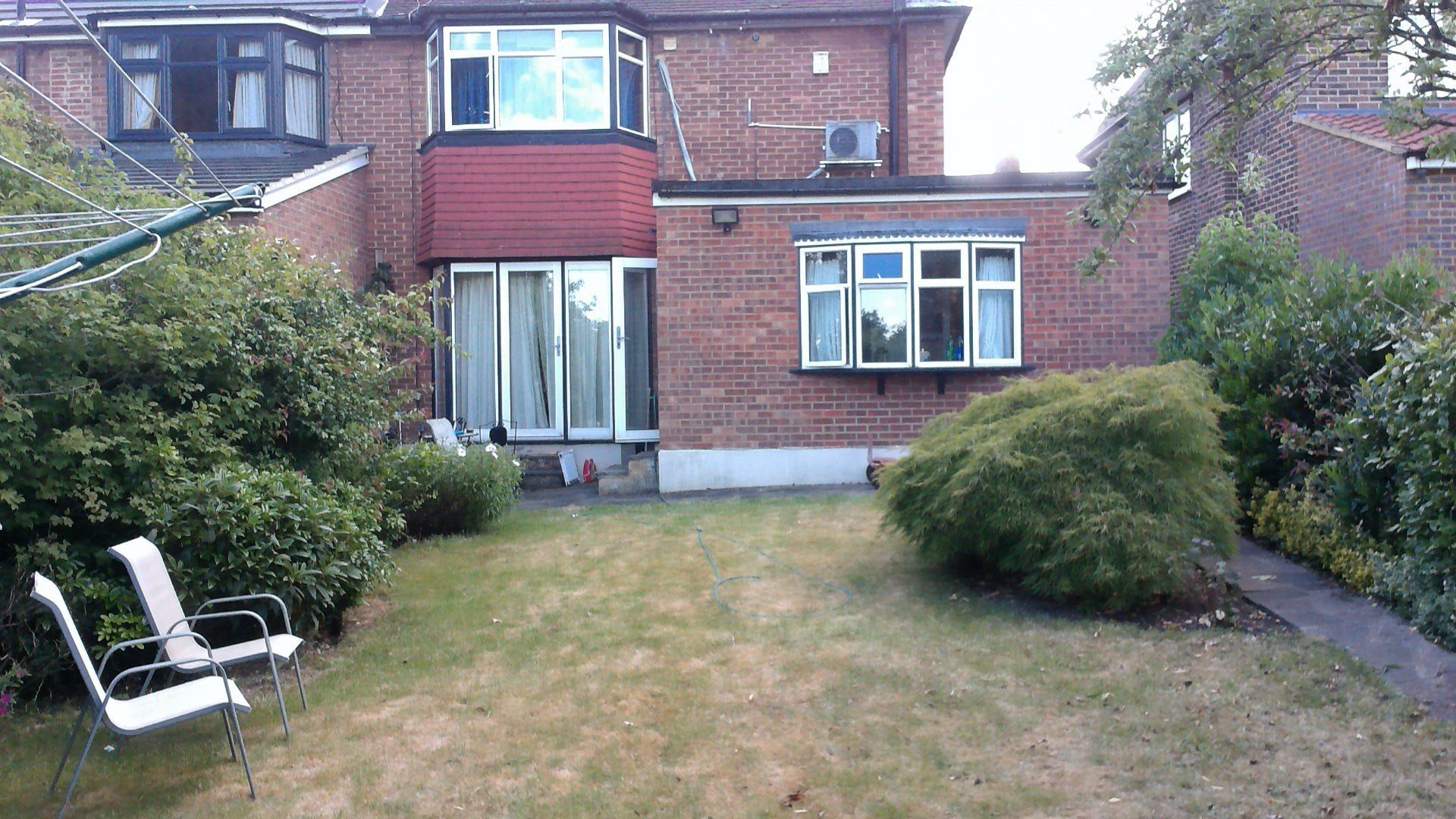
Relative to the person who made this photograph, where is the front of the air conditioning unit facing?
facing the viewer

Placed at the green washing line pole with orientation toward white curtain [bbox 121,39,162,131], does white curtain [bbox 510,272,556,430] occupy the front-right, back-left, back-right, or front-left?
front-right

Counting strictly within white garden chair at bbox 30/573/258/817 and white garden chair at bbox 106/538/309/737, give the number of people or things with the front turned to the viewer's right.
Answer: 2

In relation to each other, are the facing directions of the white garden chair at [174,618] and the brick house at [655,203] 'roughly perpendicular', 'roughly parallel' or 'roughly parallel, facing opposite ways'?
roughly perpendicular

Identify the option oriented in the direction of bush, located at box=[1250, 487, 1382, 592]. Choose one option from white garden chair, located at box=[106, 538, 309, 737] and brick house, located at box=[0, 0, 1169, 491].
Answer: the white garden chair

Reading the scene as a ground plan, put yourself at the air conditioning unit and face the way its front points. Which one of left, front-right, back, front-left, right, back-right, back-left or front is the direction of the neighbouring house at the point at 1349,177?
left

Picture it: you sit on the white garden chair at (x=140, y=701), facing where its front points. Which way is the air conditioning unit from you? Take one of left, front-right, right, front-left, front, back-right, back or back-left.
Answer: front-left

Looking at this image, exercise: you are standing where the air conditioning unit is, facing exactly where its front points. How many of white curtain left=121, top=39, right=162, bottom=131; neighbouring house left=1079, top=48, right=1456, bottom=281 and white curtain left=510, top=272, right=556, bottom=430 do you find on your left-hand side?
1

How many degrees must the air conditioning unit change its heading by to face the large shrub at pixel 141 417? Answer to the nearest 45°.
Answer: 0° — it already faces it

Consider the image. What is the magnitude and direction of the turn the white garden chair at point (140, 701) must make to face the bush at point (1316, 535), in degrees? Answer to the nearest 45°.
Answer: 0° — it already faces it

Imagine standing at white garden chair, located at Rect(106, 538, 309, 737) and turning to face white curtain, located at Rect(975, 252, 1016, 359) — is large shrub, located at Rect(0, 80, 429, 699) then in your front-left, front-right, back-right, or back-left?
front-left

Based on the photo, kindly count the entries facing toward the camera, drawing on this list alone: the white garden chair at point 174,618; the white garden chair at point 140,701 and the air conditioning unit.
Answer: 1

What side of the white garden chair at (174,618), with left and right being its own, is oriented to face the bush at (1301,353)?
front

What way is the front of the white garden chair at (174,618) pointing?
to the viewer's right

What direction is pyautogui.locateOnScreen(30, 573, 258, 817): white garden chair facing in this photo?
to the viewer's right

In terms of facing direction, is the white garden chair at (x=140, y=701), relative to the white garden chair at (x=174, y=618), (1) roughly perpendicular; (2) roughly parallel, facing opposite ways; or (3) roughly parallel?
roughly parallel
